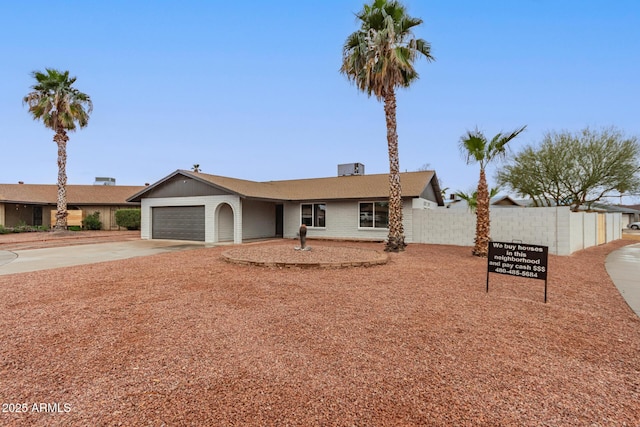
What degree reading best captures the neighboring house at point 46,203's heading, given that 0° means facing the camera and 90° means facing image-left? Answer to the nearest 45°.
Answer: approximately 0°

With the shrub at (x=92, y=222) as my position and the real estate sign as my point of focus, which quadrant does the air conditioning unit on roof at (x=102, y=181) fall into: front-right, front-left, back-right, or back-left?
back-left

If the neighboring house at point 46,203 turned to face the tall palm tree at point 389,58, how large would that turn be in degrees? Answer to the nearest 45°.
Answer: approximately 45° to its left

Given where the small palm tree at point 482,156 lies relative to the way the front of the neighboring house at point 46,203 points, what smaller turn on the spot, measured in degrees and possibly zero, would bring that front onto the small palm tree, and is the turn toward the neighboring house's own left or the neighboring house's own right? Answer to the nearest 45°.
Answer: approximately 45° to the neighboring house's own left

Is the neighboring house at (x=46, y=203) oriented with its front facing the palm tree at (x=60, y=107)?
yes

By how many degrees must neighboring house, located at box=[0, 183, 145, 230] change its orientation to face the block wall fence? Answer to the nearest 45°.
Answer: approximately 45° to its left
